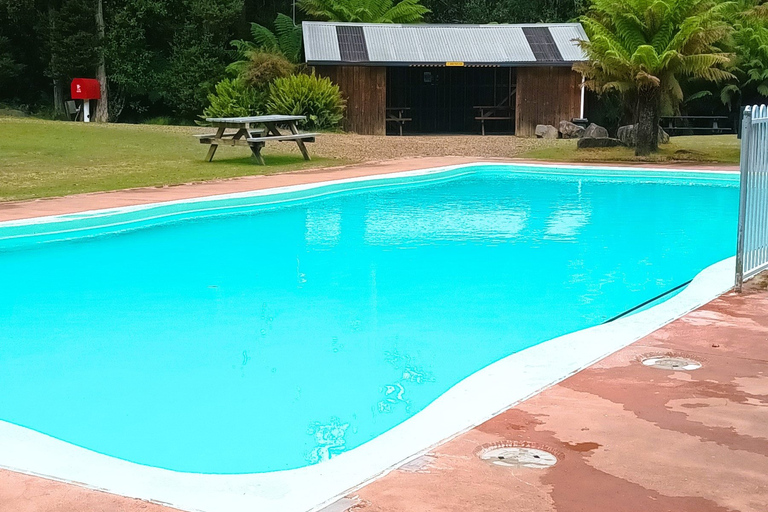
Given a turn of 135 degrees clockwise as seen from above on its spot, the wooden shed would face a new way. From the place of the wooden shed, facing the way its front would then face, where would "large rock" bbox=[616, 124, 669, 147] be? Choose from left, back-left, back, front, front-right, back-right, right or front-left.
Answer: back

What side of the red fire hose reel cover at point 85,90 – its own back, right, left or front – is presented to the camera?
front

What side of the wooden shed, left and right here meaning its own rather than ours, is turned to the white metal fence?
front

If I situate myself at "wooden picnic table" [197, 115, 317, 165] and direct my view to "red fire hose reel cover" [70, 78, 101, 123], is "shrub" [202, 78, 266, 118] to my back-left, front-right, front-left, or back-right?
front-right

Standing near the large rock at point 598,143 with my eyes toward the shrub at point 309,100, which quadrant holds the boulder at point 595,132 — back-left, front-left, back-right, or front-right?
front-right

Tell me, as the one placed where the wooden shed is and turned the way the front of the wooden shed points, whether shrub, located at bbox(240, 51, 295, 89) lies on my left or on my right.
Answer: on my right

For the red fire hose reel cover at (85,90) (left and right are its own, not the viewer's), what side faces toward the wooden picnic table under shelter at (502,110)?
left

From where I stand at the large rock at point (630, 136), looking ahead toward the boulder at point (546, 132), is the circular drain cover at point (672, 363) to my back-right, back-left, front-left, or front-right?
back-left

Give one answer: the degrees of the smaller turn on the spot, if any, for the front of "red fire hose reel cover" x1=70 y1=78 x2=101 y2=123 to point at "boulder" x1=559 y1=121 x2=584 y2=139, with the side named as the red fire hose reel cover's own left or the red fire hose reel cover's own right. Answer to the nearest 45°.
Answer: approximately 45° to the red fire hose reel cover's own left

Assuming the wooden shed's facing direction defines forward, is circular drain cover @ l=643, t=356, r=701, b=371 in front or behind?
in front

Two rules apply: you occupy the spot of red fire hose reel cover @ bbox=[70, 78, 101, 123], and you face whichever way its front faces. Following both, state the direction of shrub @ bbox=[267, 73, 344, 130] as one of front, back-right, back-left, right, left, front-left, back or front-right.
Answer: front-left

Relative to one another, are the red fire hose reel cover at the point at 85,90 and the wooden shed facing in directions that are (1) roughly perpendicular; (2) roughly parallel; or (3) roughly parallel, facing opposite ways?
roughly parallel

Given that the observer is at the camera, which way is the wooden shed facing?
facing the viewer

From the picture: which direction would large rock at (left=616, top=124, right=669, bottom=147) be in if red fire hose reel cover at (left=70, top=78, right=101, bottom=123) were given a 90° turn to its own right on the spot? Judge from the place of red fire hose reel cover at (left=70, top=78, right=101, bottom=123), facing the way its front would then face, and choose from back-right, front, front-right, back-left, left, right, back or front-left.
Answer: back-left

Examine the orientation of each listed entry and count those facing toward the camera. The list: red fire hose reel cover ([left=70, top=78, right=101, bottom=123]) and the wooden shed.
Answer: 2
